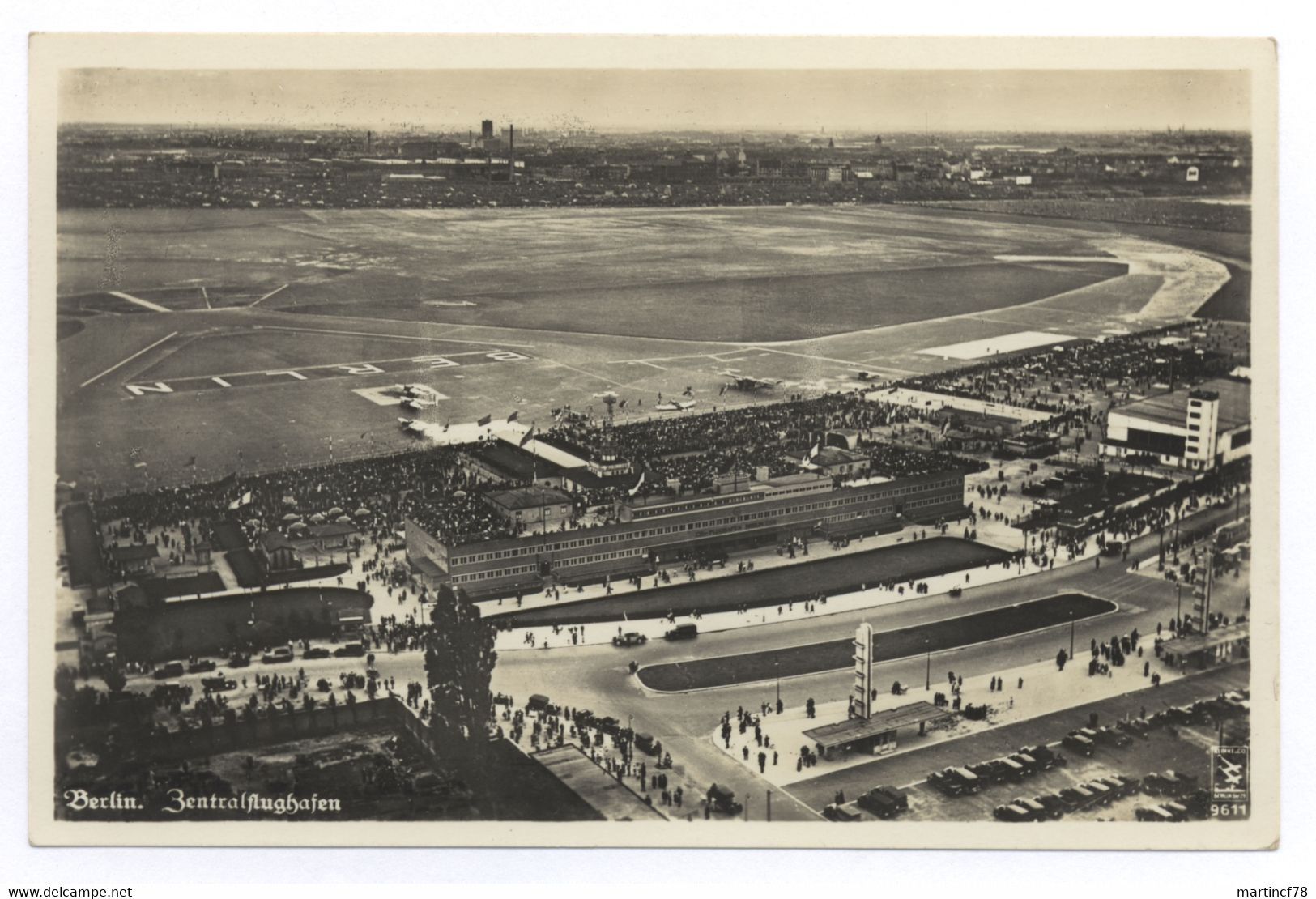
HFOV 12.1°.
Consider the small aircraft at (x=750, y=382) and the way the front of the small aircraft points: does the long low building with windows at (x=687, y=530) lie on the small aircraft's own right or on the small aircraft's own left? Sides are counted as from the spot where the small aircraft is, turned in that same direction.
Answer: on the small aircraft's own right
